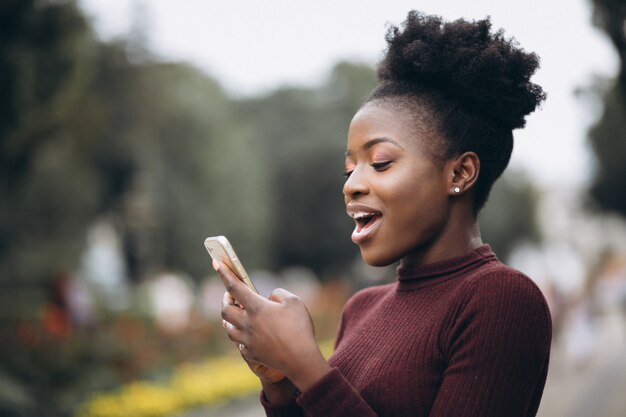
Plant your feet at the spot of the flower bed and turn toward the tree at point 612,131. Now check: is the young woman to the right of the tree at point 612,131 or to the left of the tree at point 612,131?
right

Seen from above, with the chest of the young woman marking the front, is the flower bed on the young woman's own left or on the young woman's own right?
on the young woman's own right

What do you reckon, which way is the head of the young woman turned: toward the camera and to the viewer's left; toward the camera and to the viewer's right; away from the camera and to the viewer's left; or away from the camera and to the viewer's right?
toward the camera and to the viewer's left

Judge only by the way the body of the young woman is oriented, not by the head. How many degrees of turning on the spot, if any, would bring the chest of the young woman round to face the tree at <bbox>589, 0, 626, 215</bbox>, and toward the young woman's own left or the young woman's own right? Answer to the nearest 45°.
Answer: approximately 135° to the young woman's own right

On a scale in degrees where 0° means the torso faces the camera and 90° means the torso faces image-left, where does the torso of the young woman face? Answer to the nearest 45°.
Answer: approximately 45°

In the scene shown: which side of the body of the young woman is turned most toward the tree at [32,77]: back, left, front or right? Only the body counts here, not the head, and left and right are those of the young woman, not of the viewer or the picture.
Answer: right
